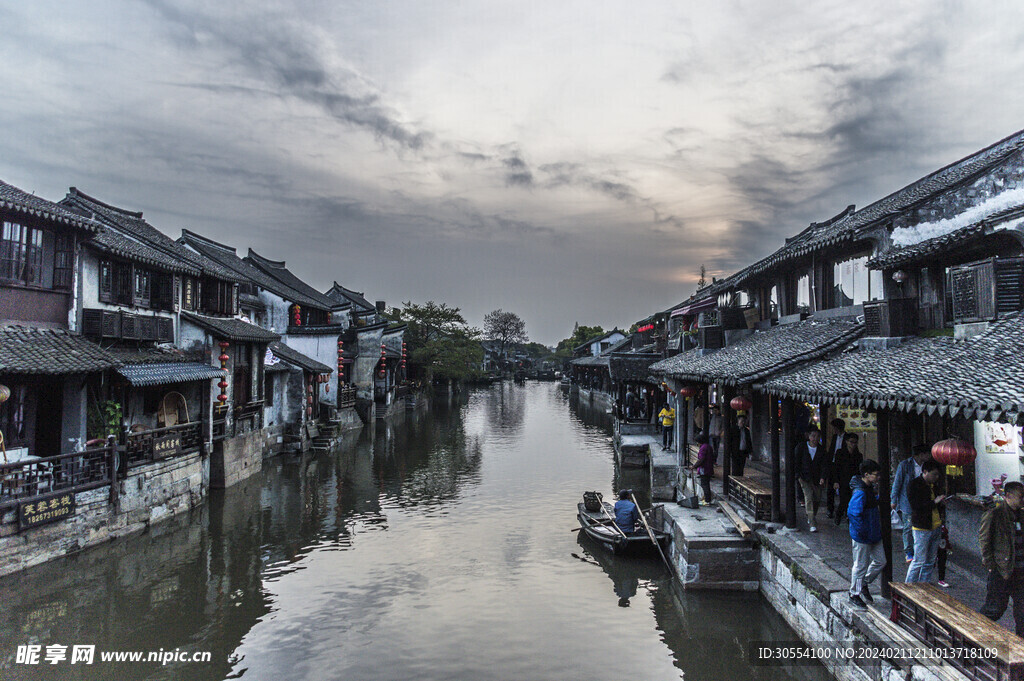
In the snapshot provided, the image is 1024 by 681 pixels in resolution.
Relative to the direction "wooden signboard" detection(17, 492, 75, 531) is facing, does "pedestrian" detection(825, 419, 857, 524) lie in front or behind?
in front

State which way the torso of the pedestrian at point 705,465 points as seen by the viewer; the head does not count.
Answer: to the viewer's left

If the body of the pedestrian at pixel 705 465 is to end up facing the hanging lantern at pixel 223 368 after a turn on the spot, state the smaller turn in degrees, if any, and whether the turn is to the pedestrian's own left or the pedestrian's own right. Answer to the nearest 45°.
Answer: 0° — they already face it

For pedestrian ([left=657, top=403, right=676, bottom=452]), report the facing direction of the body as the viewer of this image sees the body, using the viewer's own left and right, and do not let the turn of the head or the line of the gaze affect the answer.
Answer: facing the viewer

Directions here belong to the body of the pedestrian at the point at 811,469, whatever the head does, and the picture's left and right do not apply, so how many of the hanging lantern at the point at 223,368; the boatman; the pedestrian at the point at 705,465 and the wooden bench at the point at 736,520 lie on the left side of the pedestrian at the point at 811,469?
0

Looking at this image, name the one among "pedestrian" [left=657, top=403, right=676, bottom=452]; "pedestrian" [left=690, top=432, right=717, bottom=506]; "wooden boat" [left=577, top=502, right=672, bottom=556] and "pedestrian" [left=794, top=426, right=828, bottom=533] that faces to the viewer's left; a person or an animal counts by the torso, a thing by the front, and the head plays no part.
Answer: "pedestrian" [left=690, top=432, right=717, bottom=506]

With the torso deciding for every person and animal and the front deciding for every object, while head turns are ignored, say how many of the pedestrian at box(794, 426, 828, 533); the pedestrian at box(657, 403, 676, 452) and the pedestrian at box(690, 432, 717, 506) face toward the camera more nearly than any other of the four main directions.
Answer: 2

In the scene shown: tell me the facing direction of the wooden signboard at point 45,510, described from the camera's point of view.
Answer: facing the viewer and to the right of the viewer

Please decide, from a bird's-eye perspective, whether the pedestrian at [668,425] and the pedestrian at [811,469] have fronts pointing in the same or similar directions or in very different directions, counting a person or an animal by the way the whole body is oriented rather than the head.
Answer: same or similar directions

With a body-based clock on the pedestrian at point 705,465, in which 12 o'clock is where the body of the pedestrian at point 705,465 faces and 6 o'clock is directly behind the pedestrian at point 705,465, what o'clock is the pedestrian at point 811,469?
the pedestrian at point 811,469 is roughly at 8 o'clock from the pedestrian at point 705,465.

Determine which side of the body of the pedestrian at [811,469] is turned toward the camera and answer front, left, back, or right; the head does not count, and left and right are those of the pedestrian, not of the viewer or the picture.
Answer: front

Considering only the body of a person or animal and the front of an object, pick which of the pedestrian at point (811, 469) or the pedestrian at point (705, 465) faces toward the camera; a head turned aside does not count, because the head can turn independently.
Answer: the pedestrian at point (811, 469)

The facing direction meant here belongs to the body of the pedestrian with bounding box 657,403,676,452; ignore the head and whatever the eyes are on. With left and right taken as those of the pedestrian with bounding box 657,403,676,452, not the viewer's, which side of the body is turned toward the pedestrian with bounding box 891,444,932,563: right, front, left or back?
front

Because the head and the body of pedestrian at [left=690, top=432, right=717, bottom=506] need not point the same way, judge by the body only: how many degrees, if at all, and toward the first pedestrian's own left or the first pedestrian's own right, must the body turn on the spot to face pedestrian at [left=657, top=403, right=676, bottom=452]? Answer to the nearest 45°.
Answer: approximately 90° to the first pedestrian's own right

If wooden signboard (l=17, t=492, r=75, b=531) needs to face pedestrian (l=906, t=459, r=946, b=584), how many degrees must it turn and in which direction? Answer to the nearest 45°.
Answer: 0° — it already faces them

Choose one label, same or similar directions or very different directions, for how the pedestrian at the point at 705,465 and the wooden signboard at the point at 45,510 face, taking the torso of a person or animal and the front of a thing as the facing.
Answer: very different directions

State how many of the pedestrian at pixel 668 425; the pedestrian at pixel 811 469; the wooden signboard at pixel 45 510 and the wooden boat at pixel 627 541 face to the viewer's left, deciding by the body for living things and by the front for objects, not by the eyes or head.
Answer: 0
